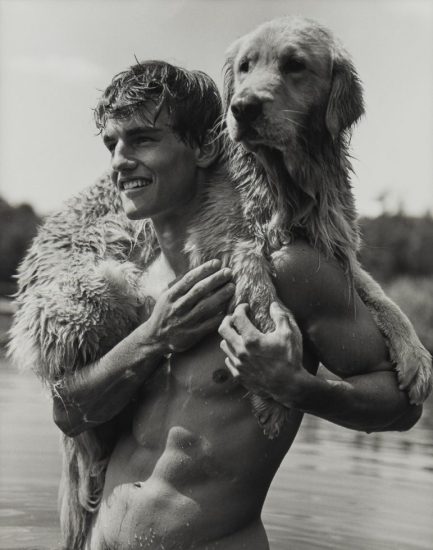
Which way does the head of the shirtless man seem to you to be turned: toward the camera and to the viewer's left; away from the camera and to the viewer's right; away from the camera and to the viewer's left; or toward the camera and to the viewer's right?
toward the camera and to the viewer's left

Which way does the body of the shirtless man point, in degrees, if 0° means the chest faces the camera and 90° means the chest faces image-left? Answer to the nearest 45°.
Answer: approximately 45°
